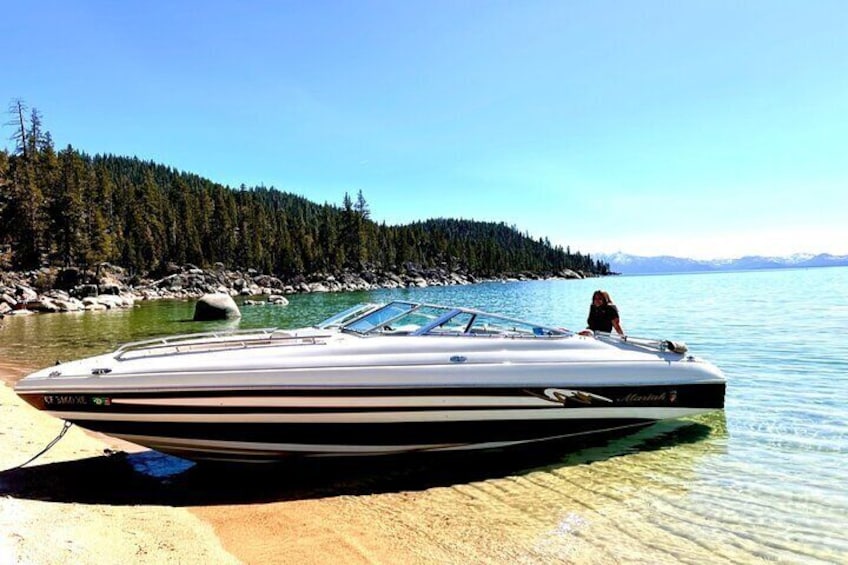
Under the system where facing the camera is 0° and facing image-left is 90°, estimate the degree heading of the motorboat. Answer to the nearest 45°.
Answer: approximately 90°

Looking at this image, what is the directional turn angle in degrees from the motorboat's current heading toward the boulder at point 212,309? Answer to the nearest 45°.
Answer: approximately 90° to its right

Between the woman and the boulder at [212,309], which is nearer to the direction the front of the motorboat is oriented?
the boulder
